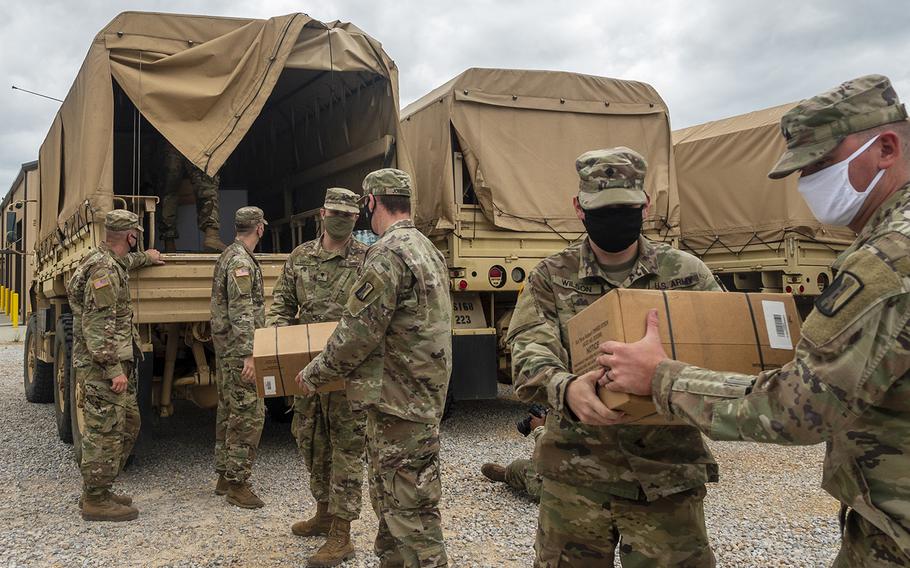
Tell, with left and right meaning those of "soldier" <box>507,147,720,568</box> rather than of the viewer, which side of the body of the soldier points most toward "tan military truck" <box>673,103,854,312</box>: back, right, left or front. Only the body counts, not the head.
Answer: back

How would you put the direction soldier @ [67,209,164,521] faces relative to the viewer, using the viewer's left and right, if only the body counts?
facing to the right of the viewer

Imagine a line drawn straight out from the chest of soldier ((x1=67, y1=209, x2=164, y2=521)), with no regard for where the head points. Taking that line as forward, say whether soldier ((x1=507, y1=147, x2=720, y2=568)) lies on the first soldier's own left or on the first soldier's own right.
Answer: on the first soldier's own right

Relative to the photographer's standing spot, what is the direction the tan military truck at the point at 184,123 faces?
facing away from the viewer and to the left of the viewer

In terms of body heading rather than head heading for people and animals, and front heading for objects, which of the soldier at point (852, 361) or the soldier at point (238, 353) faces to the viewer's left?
the soldier at point (852, 361)

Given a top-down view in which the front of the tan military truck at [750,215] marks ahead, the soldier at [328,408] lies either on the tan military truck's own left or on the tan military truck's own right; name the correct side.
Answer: on the tan military truck's own left

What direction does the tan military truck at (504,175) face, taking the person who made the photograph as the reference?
facing away from the viewer and to the left of the viewer

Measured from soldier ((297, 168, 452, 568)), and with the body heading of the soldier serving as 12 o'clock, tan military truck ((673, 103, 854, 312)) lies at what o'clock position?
The tan military truck is roughly at 3 o'clock from the soldier.

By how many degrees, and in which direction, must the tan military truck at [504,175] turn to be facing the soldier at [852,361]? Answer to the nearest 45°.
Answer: approximately 135° to its left

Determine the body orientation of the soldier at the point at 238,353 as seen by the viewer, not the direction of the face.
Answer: to the viewer's right
